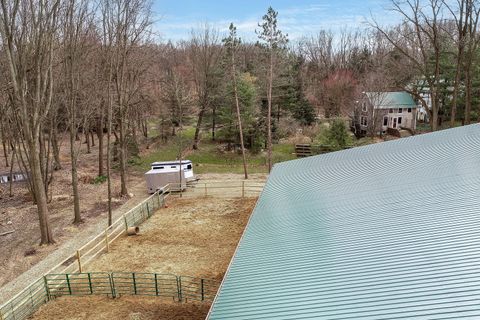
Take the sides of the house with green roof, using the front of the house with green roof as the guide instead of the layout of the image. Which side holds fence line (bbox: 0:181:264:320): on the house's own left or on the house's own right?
on the house's own right

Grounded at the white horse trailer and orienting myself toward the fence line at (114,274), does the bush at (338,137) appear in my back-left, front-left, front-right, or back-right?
back-left

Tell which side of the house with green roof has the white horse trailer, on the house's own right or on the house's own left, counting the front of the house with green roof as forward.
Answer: on the house's own right

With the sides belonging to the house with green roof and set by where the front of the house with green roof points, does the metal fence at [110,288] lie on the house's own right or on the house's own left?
on the house's own right

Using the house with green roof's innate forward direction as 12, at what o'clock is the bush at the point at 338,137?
The bush is roughly at 2 o'clock from the house with green roof.

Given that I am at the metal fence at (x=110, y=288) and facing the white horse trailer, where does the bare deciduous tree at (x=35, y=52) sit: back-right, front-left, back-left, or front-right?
front-left

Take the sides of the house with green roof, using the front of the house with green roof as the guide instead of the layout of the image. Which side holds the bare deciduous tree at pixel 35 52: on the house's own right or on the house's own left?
on the house's own right
